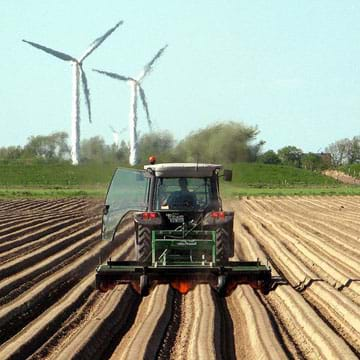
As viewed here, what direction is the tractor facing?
away from the camera
